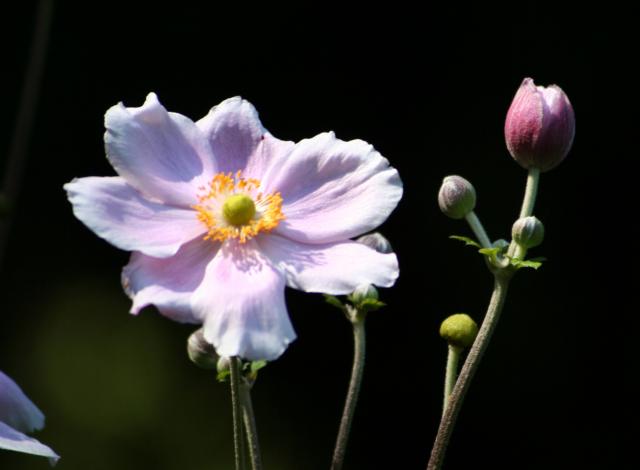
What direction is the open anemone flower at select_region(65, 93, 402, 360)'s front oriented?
toward the camera
